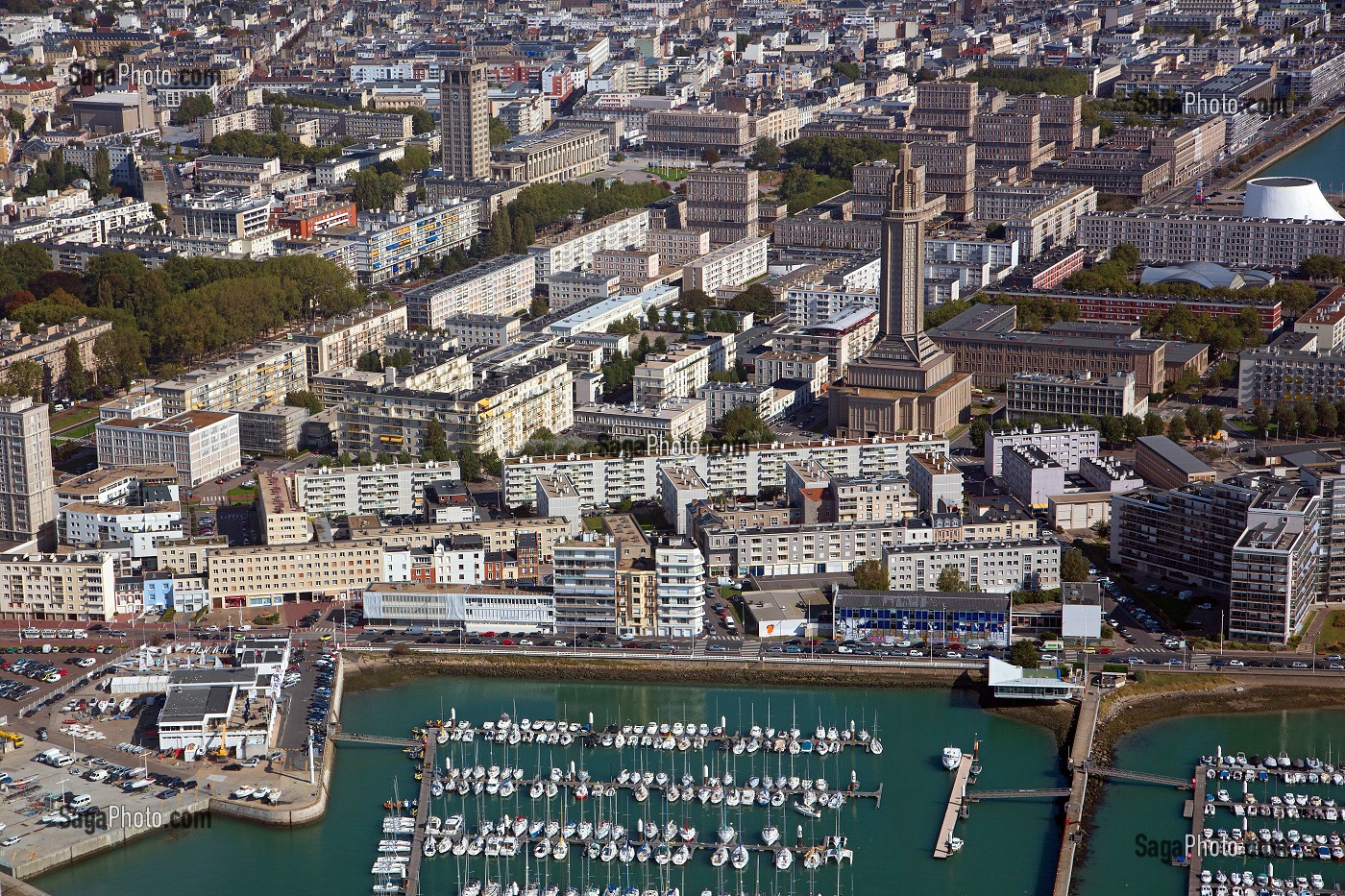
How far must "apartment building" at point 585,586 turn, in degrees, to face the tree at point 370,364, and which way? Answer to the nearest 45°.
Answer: approximately 180°

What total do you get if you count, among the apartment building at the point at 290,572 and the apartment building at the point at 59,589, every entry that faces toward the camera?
2

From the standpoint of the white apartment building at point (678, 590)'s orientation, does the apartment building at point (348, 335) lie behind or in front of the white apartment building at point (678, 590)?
behind

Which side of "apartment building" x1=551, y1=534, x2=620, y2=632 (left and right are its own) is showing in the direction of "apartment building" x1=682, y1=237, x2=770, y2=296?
back

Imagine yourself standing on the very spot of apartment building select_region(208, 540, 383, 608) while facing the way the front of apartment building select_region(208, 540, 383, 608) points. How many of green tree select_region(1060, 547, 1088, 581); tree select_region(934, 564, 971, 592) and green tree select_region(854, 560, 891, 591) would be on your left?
3

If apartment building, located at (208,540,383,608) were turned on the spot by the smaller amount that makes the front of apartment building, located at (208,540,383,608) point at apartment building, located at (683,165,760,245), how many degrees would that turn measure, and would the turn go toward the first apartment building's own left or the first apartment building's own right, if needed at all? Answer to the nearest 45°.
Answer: approximately 135° to the first apartment building's own left

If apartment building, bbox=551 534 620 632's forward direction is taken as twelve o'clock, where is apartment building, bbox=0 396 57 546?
apartment building, bbox=0 396 57 546 is roughly at 4 o'clock from apartment building, bbox=551 534 620 632.

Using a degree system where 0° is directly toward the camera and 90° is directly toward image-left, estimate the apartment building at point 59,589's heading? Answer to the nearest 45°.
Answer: approximately 0°

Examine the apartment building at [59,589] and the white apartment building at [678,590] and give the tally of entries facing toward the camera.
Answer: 2

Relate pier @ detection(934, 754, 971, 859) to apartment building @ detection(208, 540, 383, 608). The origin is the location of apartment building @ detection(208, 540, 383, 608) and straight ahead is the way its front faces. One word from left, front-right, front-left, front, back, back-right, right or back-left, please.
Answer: front-left

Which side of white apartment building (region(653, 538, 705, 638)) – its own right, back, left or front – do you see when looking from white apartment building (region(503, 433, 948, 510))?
back
